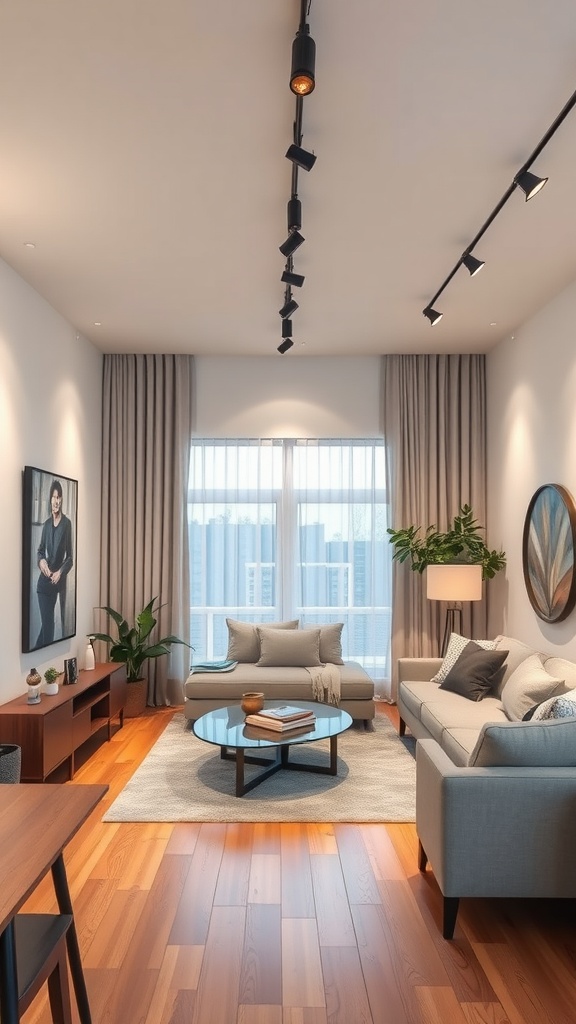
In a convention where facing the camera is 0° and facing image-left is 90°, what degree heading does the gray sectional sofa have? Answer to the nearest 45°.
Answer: approximately 90°

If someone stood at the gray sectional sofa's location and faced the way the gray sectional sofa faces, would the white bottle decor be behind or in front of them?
in front

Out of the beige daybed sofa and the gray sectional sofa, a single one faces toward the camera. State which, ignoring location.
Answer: the beige daybed sofa

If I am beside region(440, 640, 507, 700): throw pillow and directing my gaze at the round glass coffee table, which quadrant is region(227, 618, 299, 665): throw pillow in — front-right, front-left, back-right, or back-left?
front-right

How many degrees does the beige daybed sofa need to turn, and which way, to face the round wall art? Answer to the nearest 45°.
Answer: approximately 45° to its left

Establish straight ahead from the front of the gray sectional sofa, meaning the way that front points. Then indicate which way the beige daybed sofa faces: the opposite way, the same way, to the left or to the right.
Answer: to the left

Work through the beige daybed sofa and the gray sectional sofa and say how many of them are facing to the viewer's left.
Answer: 1

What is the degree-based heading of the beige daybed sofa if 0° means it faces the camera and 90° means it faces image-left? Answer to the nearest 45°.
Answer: approximately 0°

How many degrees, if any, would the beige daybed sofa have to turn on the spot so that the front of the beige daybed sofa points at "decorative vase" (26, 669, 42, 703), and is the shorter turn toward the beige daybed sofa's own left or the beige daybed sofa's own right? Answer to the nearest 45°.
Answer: approximately 45° to the beige daybed sofa's own right

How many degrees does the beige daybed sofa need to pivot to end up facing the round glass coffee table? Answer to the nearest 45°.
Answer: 0° — it already faces it

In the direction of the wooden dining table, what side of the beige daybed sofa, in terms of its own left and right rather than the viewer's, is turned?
front

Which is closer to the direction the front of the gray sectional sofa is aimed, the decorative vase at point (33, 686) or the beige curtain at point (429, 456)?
the decorative vase

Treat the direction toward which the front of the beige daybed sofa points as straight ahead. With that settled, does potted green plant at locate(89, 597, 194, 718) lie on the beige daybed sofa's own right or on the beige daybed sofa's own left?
on the beige daybed sofa's own right
